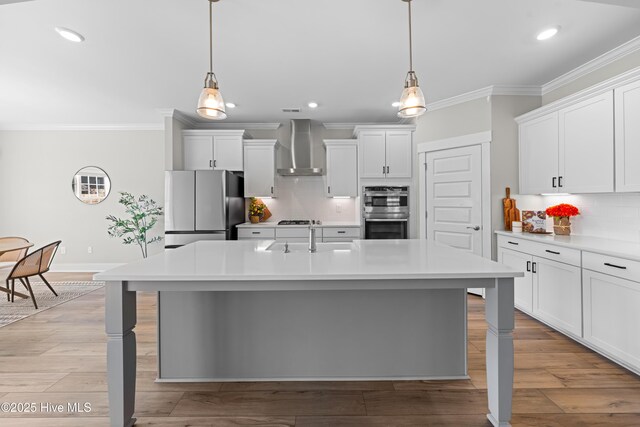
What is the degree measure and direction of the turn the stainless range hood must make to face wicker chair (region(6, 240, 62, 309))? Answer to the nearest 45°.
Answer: approximately 45° to its right

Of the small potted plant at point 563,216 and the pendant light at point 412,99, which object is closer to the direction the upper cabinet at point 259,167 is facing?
the pendant light

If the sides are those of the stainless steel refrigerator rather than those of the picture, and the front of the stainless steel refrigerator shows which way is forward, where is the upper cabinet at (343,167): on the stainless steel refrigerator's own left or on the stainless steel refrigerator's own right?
on the stainless steel refrigerator's own left

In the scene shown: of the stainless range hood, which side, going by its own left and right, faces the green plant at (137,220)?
right

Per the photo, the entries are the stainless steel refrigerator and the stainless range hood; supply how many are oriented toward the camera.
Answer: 2

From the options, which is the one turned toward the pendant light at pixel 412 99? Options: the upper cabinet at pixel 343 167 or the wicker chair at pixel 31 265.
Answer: the upper cabinet

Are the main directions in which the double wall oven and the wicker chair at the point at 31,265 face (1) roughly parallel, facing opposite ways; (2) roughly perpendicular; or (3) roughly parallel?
roughly perpendicular

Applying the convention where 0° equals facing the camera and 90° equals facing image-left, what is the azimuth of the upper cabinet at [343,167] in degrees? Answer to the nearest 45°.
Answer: approximately 0°
